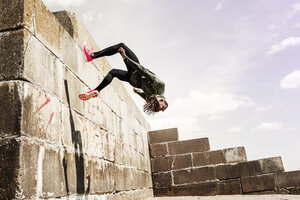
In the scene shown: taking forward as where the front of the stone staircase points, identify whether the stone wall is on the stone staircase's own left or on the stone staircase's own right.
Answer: on the stone staircase's own right

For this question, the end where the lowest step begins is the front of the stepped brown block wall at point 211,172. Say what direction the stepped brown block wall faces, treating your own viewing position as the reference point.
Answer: facing to the right of the viewer
